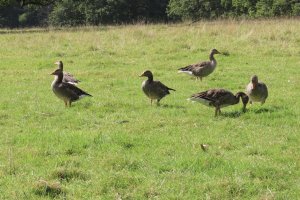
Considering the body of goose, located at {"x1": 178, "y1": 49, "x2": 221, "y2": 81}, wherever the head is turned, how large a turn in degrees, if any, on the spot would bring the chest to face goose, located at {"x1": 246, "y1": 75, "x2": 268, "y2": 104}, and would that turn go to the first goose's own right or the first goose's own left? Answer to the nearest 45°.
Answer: approximately 90° to the first goose's own right

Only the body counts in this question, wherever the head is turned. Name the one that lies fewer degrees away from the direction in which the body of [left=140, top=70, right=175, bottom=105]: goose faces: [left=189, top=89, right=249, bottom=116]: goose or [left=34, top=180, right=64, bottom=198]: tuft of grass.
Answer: the tuft of grass

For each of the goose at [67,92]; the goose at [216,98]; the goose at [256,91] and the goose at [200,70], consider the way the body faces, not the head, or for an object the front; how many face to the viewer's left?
1

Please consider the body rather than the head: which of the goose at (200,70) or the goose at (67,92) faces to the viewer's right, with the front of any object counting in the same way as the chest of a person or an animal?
the goose at (200,70)

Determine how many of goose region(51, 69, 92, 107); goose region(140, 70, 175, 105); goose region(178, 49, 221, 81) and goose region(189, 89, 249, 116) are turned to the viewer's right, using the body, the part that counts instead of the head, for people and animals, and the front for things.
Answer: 2

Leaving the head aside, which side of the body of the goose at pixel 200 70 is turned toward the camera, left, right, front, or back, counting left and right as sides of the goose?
right

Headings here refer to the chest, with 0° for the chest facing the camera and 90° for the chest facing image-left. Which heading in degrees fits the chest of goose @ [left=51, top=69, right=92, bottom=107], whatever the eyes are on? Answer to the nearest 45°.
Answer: approximately 90°

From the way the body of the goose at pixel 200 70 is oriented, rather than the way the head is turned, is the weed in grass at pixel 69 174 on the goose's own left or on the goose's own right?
on the goose's own right

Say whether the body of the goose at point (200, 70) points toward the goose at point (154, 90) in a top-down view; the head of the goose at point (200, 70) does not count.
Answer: no

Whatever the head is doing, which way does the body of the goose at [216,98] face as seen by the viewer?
to the viewer's right

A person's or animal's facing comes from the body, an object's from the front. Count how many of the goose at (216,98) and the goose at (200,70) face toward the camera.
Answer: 0

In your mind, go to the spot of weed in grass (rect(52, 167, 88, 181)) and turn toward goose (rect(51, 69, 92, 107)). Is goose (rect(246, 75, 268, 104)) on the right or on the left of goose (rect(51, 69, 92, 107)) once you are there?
right

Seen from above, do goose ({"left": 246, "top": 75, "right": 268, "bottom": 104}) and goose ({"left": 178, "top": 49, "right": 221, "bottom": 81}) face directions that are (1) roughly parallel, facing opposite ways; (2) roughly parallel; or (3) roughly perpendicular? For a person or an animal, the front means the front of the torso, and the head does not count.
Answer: roughly perpendicular
